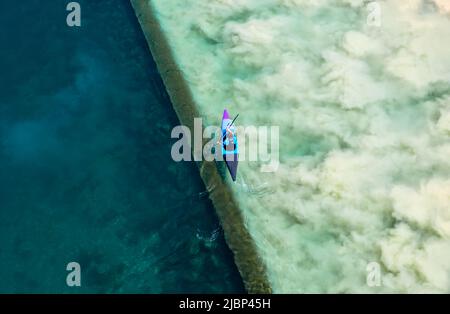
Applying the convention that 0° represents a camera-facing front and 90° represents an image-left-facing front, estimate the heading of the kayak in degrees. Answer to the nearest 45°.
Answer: approximately 180°
